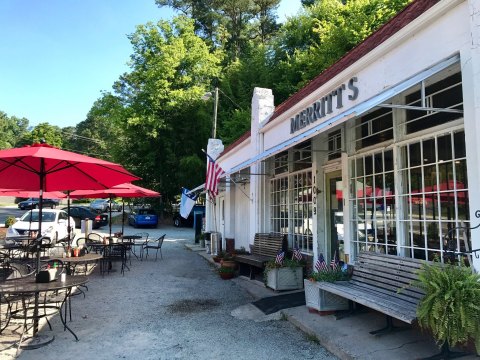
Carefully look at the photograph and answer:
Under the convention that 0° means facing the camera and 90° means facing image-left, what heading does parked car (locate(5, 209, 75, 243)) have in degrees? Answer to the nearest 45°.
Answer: approximately 45°

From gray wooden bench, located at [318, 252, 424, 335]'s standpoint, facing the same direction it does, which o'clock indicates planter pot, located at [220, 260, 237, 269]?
The planter pot is roughly at 3 o'clock from the gray wooden bench.

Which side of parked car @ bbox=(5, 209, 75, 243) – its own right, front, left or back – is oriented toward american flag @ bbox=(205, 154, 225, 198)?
left

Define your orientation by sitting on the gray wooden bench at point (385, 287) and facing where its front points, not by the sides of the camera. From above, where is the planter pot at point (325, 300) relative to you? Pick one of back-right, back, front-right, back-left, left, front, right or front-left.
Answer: right

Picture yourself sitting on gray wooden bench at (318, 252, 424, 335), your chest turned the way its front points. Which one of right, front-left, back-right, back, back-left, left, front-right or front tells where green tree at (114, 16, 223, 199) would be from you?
right

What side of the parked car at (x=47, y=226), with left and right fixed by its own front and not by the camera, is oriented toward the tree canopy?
back

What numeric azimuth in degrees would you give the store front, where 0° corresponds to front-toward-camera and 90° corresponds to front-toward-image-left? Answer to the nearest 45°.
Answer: approximately 45°

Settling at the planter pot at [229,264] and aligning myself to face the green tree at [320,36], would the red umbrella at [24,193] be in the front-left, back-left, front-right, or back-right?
back-left

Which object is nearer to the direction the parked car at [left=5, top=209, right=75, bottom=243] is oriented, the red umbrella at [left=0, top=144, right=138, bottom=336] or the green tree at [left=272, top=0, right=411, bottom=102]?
the red umbrella

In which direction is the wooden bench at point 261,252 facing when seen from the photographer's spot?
facing the viewer and to the left of the viewer

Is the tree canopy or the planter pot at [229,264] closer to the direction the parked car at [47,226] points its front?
the planter pot

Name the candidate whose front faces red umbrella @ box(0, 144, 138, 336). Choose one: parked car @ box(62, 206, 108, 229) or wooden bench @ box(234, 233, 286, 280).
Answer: the wooden bench
